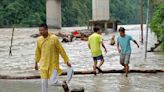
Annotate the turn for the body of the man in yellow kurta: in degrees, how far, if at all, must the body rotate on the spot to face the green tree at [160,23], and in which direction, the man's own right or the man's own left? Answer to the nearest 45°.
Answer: approximately 180°

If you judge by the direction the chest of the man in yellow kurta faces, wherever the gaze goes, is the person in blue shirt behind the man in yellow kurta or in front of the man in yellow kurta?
behind

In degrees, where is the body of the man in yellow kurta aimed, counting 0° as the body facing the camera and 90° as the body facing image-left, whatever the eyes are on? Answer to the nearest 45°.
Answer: approximately 45°
